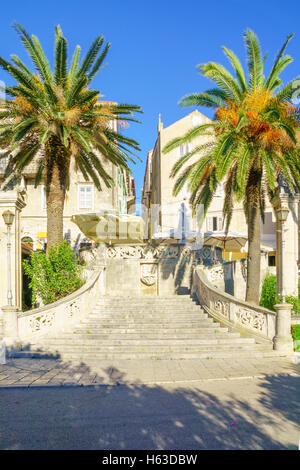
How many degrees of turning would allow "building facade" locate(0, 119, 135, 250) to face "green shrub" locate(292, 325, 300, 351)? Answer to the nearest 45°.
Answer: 0° — it already faces it

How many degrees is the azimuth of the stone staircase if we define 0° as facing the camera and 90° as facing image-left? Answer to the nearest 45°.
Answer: approximately 0°

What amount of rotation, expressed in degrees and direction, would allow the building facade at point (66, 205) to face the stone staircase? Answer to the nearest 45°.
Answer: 0° — it already faces it

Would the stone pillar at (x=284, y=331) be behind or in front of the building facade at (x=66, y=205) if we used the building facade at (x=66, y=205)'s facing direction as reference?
in front

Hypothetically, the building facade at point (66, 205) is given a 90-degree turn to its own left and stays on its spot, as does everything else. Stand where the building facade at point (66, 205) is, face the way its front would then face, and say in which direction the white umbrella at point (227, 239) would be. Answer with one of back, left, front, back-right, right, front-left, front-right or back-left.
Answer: front-right

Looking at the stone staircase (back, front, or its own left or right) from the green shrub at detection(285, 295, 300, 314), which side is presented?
left

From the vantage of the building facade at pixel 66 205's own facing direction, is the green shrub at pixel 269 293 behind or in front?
in front
